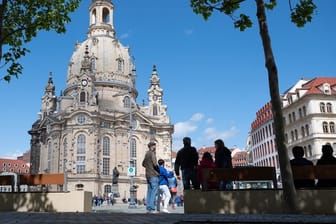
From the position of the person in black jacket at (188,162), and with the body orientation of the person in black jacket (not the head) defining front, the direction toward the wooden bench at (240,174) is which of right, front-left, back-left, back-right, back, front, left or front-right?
back-right

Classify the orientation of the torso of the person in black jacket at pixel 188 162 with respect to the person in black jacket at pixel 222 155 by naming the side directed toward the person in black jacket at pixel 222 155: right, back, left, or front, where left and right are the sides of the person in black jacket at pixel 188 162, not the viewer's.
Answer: right

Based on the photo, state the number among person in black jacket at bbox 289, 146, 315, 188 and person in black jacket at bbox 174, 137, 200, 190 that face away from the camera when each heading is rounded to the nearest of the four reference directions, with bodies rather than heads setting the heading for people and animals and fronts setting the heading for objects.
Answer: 2

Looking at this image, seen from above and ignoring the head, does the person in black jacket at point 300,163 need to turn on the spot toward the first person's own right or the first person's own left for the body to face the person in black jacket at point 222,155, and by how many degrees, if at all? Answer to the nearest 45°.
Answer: approximately 90° to the first person's own left

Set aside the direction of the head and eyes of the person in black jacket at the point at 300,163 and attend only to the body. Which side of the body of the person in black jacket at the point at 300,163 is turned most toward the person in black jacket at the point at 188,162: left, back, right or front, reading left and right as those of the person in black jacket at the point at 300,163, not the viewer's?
left

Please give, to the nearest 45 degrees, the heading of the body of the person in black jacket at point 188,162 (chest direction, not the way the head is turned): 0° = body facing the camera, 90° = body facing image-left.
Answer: approximately 180°

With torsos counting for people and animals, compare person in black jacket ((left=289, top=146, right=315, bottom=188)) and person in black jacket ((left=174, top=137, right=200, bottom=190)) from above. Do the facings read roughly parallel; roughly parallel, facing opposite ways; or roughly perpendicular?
roughly parallel

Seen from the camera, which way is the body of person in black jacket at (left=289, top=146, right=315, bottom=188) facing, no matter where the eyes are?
away from the camera

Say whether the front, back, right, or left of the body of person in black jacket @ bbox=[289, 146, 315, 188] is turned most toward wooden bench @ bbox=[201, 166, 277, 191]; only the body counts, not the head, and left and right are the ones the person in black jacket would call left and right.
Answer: left

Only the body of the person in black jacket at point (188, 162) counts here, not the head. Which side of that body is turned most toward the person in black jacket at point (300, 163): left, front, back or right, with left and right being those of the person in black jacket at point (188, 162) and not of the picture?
right
